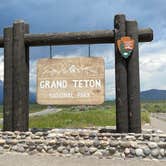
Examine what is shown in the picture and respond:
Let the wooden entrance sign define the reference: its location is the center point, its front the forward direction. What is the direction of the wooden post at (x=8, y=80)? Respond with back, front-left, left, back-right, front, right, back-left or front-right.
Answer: right

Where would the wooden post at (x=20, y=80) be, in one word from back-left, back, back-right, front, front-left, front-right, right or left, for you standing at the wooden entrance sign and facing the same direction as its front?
right

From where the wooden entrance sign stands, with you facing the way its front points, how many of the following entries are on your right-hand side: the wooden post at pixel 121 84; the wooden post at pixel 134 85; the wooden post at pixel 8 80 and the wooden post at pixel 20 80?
2

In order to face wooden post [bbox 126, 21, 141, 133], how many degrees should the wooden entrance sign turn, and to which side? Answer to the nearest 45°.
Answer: approximately 45° to its left

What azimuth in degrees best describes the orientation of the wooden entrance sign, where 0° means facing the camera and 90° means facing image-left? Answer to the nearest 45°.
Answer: approximately 0°

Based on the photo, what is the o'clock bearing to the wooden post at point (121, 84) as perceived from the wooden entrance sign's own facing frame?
The wooden post is roughly at 10 o'clock from the wooden entrance sign.

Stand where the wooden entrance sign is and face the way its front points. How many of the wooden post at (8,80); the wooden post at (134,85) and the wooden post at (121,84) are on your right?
1

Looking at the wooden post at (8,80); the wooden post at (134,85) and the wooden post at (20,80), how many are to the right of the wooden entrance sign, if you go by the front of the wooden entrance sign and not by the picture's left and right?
2

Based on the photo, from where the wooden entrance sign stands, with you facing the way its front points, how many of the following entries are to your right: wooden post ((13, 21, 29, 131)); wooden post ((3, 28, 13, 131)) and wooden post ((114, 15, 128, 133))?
2
